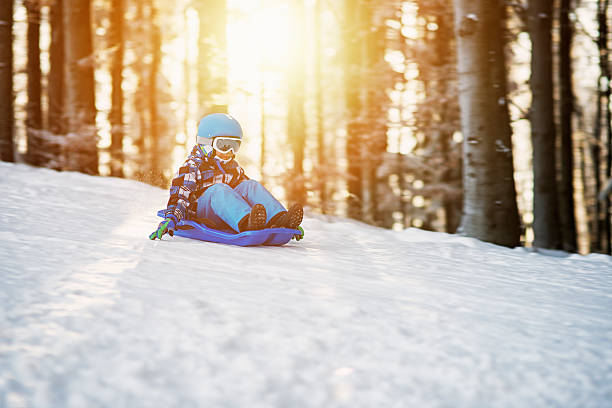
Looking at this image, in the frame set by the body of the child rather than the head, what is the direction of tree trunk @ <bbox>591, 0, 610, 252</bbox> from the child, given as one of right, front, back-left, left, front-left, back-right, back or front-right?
left

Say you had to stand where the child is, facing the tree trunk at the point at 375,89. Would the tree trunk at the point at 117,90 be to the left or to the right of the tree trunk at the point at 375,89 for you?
left

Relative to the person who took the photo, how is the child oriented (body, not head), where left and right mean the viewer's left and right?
facing the viewer and to the right of the viewer

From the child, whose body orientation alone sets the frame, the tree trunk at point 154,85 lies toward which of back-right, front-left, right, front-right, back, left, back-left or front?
back-left

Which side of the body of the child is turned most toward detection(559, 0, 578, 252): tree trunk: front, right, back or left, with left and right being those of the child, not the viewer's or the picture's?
left

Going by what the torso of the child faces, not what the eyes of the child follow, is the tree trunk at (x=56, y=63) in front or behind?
behind

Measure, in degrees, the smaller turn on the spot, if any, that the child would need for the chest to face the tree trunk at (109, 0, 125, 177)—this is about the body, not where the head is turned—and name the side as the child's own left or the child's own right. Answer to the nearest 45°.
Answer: approximately 135° to the child's own left

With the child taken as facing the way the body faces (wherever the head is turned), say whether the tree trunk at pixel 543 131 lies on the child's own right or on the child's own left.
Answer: on the child's own left

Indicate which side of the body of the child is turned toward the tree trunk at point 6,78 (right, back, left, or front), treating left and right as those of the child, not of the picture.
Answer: back

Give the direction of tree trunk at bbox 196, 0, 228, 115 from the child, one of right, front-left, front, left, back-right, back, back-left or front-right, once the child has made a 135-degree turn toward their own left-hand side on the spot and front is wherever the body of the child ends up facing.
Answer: front

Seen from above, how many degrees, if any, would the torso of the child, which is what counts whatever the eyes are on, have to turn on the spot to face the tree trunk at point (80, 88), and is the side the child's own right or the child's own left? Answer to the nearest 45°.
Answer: approximately 180°
